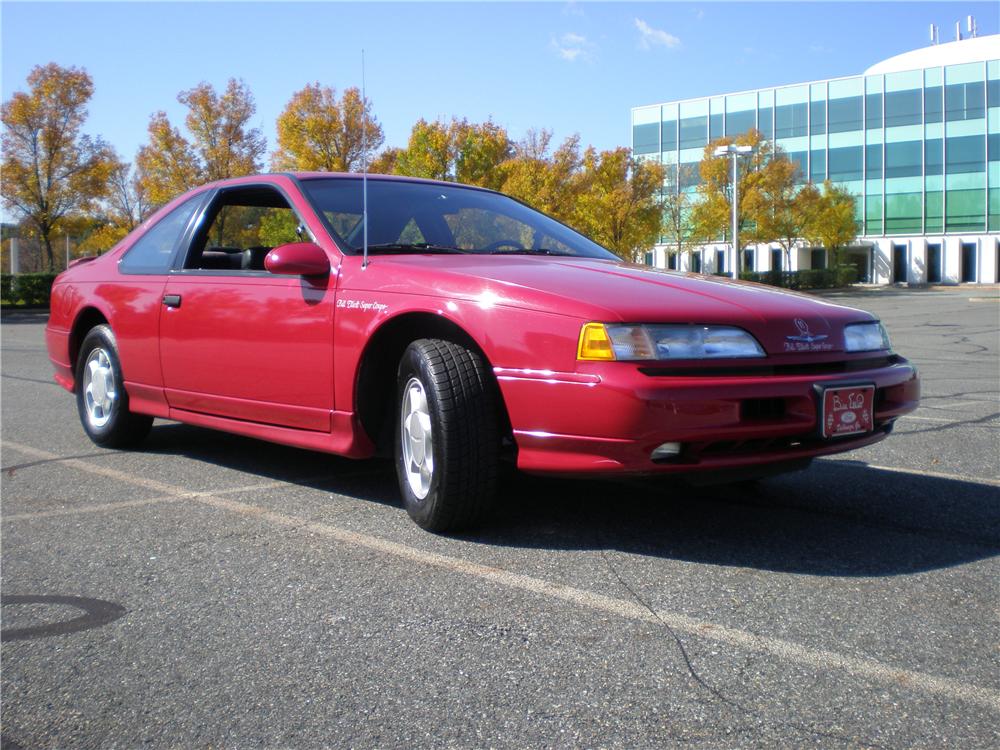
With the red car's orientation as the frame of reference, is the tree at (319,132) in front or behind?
behind

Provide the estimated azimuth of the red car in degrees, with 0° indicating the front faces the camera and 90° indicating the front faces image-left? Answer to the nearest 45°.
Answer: approximately 315°

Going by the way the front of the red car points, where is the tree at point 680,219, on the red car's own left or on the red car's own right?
on the red car's own left

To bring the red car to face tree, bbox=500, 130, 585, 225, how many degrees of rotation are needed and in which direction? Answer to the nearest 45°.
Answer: approximately 135° to its left

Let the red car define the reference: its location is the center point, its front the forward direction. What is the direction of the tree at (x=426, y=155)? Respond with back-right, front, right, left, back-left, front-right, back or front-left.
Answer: back-left

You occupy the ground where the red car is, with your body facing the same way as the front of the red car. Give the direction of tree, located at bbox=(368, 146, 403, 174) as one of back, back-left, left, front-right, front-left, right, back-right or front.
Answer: back-left

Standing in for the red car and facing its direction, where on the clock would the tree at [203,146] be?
The tree is roughly at 7 o'clock from the red car.

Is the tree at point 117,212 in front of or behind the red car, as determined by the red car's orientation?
behind

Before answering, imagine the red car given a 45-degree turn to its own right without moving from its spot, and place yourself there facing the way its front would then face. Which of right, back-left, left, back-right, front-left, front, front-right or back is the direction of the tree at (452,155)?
back

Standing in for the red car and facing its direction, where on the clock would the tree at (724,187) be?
The tree is roughly at 8 o'clock from the red car.

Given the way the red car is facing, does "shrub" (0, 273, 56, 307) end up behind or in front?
behind
